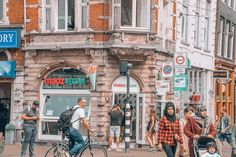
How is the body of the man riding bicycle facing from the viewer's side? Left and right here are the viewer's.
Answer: facing to the right of the viewer

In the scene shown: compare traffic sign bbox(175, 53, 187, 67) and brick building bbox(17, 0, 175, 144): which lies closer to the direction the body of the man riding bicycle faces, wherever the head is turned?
the traffic sign

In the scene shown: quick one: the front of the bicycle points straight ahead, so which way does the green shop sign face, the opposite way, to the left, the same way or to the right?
to the right

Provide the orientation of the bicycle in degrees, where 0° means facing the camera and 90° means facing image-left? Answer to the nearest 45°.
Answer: approximately 270°

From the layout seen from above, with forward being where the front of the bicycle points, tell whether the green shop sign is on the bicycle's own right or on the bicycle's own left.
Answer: on the bicycle's own left

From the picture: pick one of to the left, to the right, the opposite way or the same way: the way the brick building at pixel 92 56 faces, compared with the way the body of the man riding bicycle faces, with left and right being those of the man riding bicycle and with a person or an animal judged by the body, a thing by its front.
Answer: to the right
